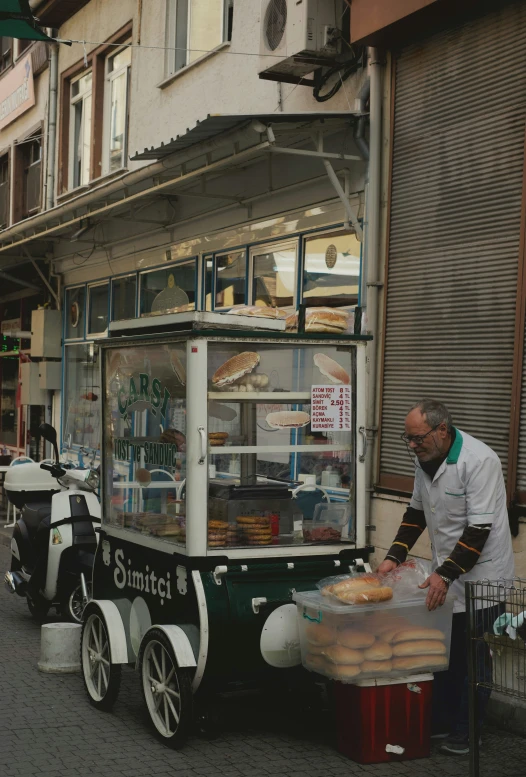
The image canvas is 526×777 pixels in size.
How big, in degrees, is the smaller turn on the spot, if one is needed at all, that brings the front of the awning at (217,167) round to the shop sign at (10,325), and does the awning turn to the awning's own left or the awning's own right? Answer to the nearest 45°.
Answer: approximately 135° to the awning's own right

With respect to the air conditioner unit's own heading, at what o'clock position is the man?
The man is roughly at 10 o'clock from the air conditioner unit.

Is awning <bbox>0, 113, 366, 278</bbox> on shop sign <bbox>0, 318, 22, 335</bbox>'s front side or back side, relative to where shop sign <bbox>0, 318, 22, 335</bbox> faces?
on the front side

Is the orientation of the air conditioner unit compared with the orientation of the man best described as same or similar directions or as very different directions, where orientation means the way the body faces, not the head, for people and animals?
same or similar directions

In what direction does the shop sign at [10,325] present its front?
toward the camera

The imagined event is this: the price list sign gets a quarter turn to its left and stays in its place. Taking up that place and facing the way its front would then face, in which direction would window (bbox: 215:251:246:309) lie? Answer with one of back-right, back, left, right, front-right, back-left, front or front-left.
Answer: left

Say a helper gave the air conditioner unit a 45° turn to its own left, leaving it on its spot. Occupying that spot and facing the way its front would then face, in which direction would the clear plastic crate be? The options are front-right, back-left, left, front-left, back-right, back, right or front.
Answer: front

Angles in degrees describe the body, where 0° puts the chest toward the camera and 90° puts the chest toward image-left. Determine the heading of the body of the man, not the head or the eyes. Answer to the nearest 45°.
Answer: approximately 45°

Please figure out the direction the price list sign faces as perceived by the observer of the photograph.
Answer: facing the viewer

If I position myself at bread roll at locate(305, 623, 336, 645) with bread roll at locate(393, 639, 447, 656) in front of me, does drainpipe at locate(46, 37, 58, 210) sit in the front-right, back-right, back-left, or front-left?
back-left

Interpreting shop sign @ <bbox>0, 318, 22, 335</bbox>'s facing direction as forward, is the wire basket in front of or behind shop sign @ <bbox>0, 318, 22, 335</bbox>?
in front

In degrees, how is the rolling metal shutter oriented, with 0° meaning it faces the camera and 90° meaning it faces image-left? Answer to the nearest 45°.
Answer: approximately 45°

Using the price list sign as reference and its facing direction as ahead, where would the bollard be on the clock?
The bollard is roughly at 4 o'clock from the price list sign.

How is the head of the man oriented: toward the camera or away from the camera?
toward the camera
